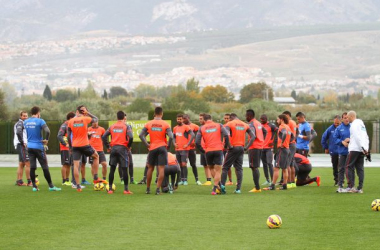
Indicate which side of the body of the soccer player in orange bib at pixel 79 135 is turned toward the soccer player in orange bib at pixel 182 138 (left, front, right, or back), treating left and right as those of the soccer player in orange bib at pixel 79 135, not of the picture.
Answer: front

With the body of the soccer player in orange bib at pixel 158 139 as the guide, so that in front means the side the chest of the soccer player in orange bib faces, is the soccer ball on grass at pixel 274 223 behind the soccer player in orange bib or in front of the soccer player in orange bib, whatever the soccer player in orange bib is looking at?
behind

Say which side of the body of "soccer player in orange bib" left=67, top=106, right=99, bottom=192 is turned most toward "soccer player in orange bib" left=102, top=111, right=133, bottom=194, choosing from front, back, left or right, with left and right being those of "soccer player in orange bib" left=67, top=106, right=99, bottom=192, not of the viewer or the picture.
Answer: right

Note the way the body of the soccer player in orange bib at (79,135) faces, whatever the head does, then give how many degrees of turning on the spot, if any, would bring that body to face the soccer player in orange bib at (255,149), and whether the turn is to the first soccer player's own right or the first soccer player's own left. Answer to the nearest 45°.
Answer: approximately 45° to the first soccer player's own right

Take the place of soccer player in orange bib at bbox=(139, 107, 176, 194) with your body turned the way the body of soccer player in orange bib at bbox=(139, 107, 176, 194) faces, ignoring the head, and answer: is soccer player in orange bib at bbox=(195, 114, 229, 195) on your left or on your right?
on your right

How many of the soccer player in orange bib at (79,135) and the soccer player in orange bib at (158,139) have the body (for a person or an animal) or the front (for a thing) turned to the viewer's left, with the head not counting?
0

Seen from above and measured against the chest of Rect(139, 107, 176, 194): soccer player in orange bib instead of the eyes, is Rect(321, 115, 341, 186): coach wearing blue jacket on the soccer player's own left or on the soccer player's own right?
on the soccer player's own right

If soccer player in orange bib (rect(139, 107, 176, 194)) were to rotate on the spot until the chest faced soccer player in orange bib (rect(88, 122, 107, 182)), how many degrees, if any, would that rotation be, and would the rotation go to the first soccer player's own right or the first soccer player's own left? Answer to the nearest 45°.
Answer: approximately 45° to the first soccer player's own left

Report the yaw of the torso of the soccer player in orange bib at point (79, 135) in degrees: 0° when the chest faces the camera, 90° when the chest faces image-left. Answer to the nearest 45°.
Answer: approximately 225°

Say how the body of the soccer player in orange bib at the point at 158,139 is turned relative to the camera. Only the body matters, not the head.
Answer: away from the camera
